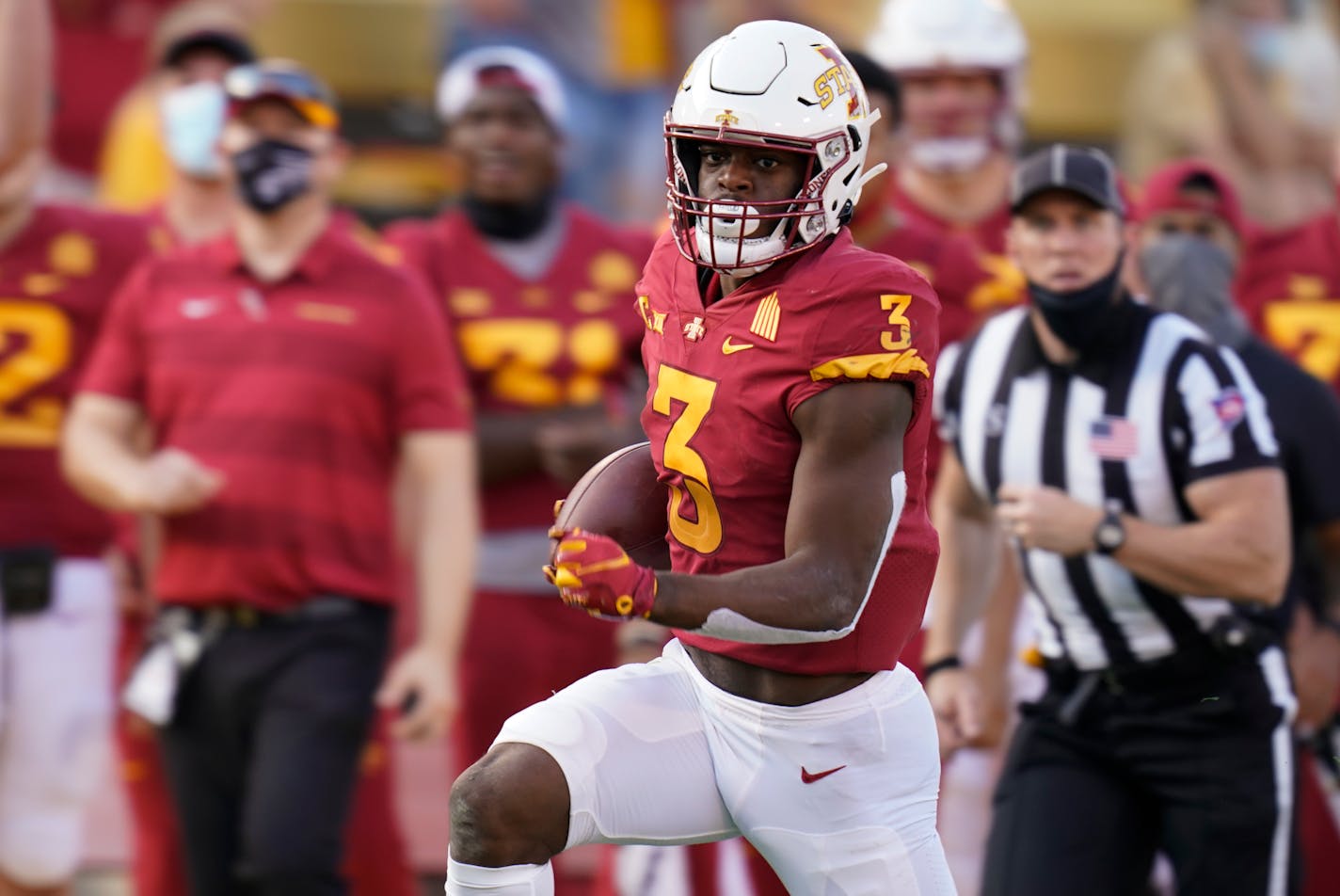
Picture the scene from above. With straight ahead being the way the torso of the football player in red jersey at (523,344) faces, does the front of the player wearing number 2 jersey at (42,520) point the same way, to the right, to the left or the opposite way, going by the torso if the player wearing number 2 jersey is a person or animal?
the same way

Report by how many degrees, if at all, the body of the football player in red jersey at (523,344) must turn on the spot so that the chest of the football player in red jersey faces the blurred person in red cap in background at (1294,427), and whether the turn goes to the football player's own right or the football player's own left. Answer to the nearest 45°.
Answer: approximately 45° to the football player's own left

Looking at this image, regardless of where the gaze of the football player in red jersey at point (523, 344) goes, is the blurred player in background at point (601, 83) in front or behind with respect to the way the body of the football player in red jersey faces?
behind

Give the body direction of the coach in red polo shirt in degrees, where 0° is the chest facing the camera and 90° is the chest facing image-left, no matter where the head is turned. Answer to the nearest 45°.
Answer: approximately 0°

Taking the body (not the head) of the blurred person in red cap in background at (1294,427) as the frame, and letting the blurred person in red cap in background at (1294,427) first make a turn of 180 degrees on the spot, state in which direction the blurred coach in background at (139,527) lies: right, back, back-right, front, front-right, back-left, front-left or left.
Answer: left

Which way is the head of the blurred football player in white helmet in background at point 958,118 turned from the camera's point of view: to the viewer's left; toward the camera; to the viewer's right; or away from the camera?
toward the camera

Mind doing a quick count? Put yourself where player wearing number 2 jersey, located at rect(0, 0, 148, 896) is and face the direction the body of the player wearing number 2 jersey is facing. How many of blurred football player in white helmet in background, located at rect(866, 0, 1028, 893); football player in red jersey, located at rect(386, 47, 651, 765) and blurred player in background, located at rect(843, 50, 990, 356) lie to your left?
3

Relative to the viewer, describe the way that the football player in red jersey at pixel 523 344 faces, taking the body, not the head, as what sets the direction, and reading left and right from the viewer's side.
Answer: facing the viewer

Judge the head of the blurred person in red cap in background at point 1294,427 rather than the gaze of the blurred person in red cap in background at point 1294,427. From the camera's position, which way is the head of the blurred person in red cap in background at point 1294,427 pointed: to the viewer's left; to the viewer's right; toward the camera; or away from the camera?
toward the camera

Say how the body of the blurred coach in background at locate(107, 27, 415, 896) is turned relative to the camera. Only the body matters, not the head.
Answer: toward the camera

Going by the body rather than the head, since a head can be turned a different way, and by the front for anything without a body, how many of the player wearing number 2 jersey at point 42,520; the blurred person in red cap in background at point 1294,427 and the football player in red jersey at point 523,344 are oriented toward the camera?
3

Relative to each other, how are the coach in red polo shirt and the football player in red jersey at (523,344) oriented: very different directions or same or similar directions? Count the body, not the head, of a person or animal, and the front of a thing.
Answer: same or similar directions

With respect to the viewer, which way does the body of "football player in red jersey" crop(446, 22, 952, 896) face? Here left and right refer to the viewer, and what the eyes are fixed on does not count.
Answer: facing the viewer and to the left of the viewer

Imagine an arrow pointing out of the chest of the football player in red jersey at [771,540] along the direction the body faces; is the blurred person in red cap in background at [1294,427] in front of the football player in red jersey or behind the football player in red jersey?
behind

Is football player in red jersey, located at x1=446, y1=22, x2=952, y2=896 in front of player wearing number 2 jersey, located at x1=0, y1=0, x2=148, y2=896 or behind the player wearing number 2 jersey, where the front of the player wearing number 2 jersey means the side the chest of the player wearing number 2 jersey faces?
in front
